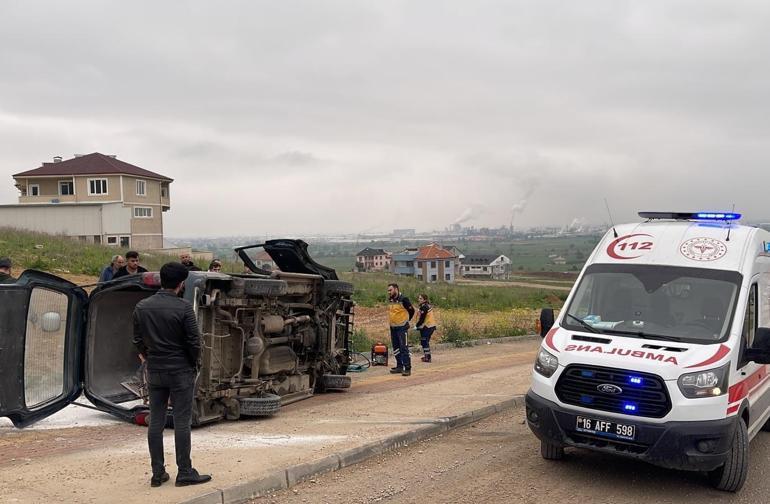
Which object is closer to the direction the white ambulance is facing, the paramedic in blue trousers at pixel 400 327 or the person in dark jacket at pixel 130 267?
the person in dark jacket

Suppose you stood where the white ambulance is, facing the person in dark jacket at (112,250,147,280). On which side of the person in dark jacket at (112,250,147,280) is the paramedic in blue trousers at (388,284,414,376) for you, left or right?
right

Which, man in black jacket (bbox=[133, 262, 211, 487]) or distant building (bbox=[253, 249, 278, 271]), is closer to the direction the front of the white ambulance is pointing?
the man in black jacket

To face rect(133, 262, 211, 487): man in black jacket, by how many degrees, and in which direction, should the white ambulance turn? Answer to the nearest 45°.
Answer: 0° — it already faces them

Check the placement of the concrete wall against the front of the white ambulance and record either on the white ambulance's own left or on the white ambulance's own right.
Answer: on the white ambulance's own right

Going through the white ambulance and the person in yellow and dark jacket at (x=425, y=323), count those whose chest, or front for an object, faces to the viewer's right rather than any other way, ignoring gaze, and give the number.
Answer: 0

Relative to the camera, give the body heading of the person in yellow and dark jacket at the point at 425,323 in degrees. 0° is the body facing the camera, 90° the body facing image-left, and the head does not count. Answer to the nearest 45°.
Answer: approximately 90°
